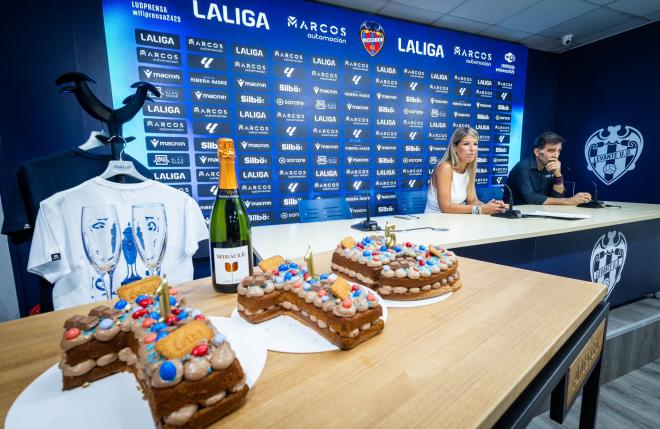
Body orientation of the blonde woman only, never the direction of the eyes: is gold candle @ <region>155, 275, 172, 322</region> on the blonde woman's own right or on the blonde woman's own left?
on the blonde woman's own right

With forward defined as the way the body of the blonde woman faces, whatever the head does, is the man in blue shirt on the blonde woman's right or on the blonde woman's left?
on the blonde woman's left

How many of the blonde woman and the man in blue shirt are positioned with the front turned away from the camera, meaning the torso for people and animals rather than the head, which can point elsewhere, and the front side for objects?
0

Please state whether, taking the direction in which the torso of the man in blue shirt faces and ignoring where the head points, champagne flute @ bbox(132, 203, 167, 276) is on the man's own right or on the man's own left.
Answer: on the man's own right

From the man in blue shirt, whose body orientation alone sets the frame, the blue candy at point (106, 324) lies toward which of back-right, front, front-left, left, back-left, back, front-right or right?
front-right

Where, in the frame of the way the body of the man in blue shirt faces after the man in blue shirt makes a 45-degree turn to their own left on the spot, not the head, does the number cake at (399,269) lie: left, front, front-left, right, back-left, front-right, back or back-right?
right

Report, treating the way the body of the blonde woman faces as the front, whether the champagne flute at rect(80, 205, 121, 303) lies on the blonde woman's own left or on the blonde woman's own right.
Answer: on the blonde woman's own right

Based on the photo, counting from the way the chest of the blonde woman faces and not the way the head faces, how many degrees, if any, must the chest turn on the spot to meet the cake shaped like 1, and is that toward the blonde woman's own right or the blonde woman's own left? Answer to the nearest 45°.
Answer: approximately 45° to the blonde woman's own right

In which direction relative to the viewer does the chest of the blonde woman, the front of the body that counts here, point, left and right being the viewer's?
facing the viewer and to the right of the viewer

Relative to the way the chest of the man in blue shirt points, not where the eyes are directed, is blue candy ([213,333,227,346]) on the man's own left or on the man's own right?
on the man's own right

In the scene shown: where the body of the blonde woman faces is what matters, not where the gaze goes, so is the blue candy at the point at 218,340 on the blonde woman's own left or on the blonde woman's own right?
on the blonde woman's own right

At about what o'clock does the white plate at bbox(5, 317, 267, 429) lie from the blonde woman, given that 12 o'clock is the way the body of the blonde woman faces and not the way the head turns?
The white plate is roughly at 2 o'clock from the blonde woman.

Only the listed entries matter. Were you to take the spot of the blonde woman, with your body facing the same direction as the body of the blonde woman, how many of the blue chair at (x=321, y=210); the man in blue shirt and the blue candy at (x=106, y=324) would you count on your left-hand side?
1
